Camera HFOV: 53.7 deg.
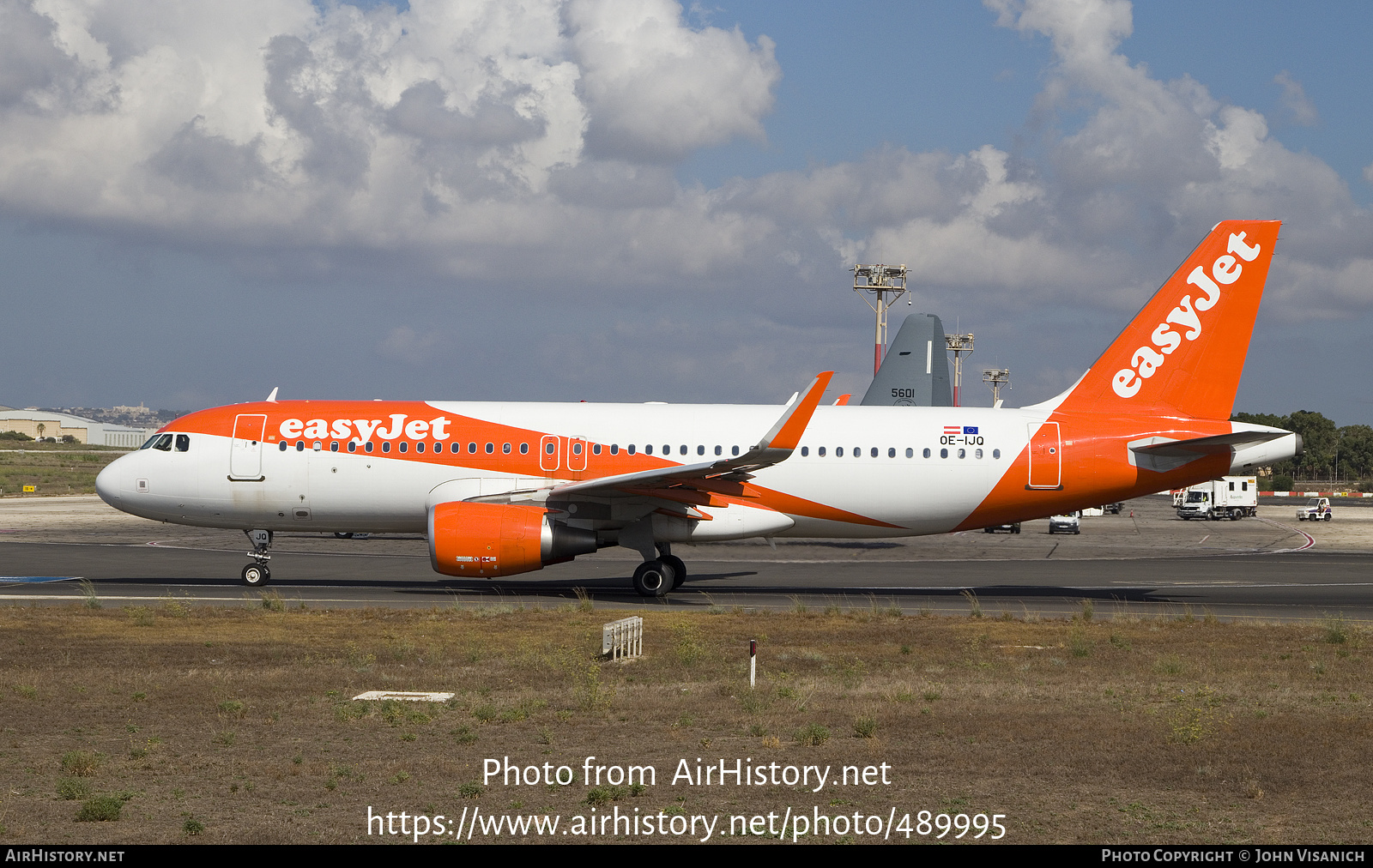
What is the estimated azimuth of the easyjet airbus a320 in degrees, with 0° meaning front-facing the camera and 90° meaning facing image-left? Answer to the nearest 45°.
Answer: approximately 90°
